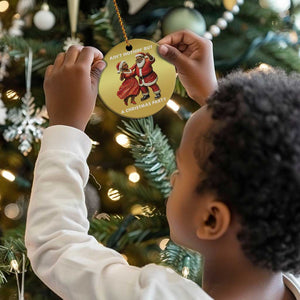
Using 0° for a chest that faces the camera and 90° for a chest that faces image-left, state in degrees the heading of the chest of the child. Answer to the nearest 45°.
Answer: approximately 135°

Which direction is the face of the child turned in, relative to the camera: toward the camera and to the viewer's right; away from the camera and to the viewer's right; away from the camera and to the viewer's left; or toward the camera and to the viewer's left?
away from the camera and to the viewer's left

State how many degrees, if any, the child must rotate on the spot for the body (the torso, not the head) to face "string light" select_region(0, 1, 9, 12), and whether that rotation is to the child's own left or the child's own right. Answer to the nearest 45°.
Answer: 0° — they already face it
